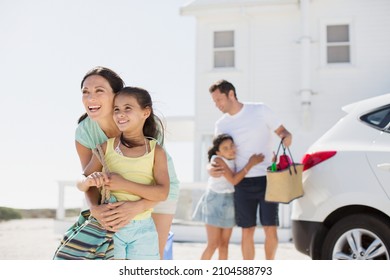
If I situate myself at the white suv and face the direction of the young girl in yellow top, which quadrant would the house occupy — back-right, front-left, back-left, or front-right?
back-right

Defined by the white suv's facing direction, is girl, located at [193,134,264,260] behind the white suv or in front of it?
behind

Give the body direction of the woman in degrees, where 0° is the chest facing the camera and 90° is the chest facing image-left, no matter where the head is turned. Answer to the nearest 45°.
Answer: approximately 45°

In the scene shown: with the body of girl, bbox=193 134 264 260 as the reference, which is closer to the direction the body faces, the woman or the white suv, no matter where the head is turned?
the white suv

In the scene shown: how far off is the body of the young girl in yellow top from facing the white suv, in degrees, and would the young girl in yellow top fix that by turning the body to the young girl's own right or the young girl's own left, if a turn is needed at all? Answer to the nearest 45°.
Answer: approximately 180°

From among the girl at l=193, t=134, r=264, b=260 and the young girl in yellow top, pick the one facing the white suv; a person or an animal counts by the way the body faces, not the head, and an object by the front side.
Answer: the girl

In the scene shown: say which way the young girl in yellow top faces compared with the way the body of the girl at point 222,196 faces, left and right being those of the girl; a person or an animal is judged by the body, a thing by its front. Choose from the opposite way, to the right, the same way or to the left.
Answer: to the right

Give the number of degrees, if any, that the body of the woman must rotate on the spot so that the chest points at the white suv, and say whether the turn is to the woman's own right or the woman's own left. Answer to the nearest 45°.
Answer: approximately 180°

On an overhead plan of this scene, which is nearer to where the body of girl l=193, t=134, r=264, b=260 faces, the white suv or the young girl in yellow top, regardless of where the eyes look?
the white suv

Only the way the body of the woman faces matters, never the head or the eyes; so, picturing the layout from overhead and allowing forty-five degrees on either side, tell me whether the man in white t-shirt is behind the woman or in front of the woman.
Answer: behind

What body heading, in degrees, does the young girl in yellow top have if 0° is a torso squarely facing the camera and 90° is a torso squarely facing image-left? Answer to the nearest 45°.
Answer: approximately 45°
